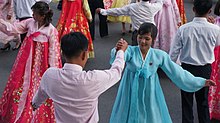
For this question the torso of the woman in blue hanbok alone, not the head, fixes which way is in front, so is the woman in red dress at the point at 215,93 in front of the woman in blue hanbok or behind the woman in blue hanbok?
behind

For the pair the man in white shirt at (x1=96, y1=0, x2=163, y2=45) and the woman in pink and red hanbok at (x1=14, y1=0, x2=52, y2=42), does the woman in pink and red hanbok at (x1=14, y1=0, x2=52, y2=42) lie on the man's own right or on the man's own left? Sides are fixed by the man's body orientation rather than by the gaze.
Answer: on the man's own left

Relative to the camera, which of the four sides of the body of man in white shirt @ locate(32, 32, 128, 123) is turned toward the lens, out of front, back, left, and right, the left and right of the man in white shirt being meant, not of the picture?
back

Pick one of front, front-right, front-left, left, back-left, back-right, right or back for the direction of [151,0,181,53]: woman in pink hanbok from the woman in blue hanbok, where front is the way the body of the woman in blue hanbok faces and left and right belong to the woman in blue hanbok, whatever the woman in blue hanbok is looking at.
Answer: back

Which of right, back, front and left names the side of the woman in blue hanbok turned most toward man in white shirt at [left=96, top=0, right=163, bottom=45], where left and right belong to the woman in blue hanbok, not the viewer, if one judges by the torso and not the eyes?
back

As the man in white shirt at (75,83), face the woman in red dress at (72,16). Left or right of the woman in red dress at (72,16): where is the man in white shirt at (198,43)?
right

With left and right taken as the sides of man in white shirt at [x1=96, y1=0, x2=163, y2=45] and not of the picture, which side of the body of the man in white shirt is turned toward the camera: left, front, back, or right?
back
